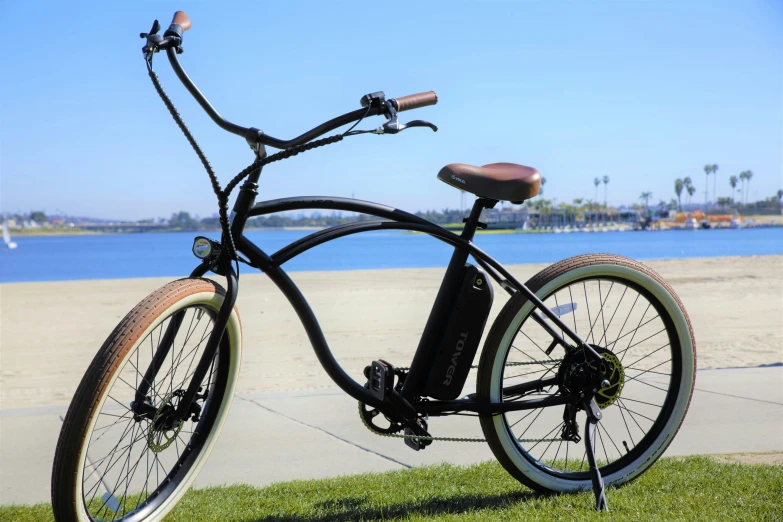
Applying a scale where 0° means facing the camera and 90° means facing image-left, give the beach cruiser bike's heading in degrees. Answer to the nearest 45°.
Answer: approximately 45°
